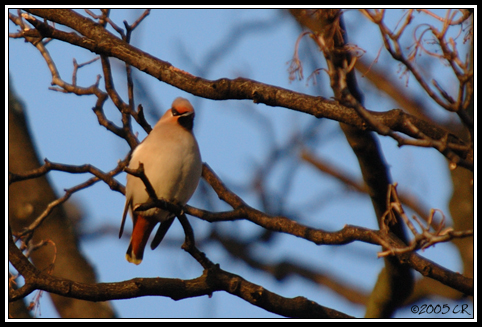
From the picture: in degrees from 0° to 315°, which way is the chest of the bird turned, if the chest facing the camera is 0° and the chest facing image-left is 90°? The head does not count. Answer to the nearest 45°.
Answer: approximately 315°
